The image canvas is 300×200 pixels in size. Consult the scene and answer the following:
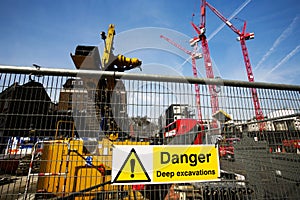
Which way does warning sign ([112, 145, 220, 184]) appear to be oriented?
toward the camera
